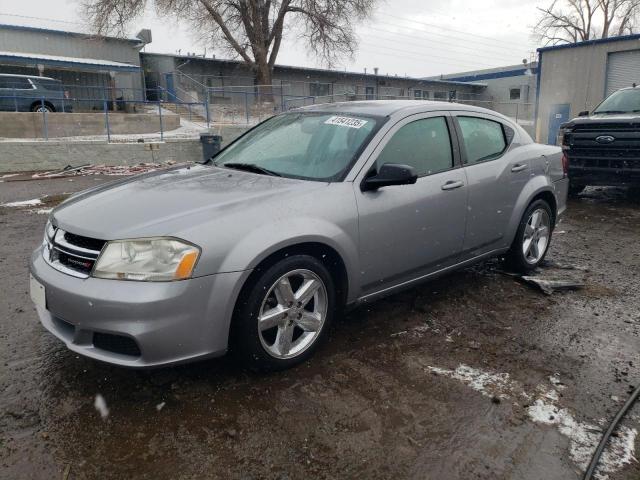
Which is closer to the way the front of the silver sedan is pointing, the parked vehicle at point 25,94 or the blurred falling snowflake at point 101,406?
the blurred falling snowflake

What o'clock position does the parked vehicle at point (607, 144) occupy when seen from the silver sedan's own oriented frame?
The parked vehicle is roughly at 6 o'clock from the silver sedan.

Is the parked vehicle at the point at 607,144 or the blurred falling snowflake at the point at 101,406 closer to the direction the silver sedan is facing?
the blurred falling snowflake

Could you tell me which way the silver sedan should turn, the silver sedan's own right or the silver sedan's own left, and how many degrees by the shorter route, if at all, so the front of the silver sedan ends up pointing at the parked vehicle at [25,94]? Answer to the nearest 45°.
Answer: approximately 90° to the silver sedan's own right
